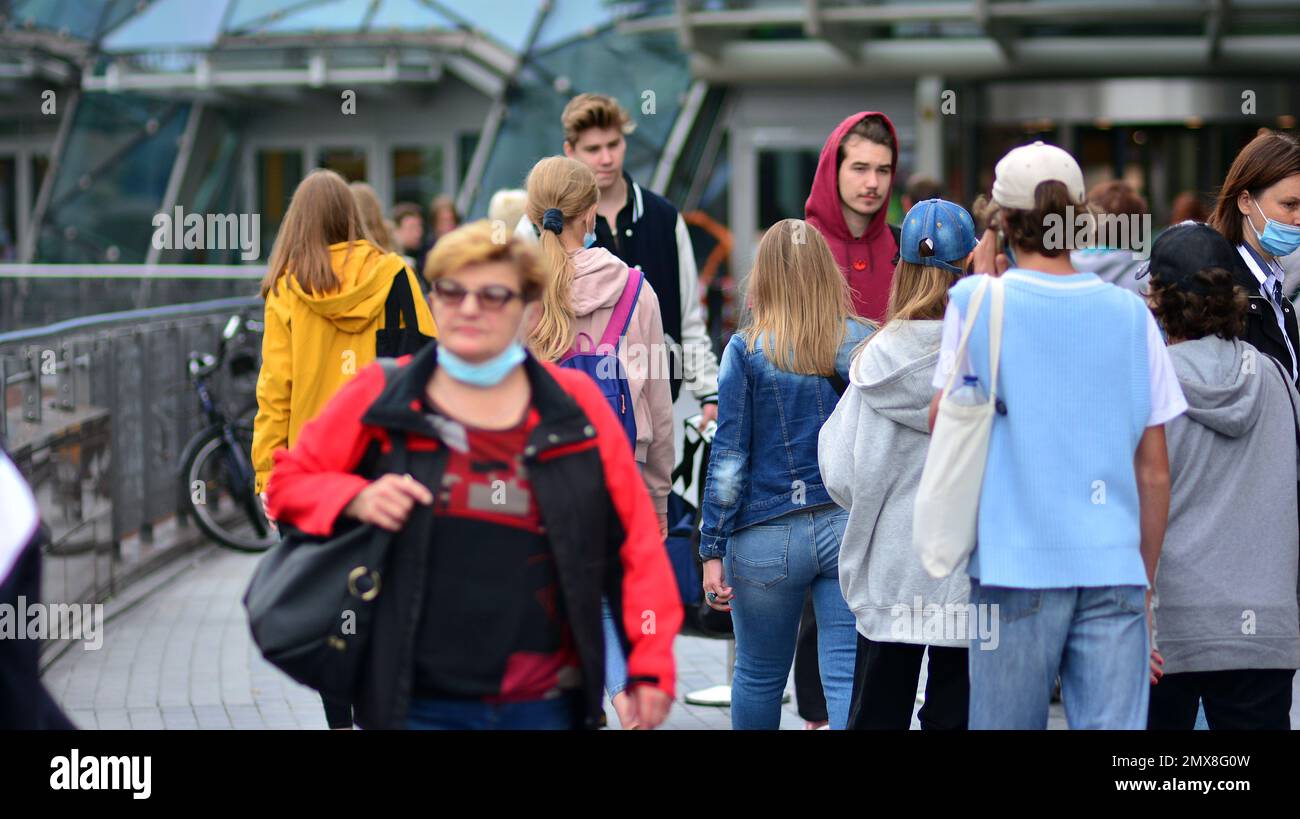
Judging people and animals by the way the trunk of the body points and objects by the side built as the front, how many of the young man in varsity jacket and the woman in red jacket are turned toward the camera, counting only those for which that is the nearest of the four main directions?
2

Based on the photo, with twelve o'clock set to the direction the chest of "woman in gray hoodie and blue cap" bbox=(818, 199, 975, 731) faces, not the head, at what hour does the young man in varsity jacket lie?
The young man in varsity jacket is roughly at 11 o'clock from the woman in gray hoodie and blue cap.

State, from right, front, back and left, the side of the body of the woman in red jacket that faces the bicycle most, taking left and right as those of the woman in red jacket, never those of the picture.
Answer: back

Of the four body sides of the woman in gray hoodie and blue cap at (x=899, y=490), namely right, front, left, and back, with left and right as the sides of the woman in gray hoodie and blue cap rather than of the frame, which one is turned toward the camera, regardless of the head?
back

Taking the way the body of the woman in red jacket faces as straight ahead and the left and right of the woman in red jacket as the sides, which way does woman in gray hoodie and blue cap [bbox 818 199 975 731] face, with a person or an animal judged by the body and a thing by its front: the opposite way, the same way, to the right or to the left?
the opposite way

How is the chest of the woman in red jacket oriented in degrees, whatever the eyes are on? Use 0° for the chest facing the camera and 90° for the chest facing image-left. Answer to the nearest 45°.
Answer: approximately 0°

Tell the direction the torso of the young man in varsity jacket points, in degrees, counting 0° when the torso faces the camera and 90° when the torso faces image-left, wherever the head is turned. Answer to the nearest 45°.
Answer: approximately 0°

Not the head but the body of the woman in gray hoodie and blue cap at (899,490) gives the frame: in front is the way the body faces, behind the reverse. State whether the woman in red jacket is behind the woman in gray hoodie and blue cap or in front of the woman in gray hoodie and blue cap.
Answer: behind

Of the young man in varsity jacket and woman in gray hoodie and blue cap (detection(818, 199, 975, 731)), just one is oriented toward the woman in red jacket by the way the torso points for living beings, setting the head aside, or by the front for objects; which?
the young man in varsity jacket

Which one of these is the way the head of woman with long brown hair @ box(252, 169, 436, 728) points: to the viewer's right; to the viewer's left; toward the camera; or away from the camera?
away from the camera

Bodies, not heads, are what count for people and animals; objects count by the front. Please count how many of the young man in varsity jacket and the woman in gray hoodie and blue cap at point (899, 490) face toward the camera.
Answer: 1
